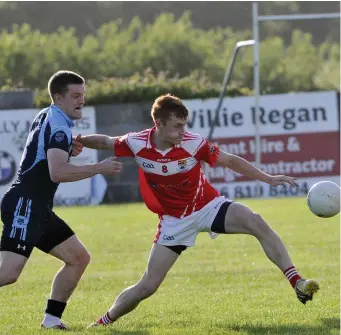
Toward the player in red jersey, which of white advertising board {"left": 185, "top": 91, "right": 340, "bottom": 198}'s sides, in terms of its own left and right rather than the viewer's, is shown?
front

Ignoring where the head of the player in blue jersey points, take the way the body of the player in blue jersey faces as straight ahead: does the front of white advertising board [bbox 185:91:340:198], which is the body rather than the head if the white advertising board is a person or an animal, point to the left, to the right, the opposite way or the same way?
to the right

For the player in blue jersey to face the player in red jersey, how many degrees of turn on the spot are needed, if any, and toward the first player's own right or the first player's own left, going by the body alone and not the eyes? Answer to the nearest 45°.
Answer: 0° — they already face them

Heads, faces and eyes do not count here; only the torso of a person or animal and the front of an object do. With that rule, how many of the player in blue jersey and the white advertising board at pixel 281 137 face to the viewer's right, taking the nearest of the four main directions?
1

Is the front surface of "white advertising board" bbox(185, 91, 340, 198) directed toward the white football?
yes

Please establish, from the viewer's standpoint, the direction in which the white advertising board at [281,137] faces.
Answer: facing the viewer

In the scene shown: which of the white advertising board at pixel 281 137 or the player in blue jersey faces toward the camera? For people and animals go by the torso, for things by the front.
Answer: the white advertising board

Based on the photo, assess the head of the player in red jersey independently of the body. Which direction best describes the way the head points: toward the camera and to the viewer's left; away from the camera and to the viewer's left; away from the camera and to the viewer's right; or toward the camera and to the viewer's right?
toward the camera and to the viewer's right

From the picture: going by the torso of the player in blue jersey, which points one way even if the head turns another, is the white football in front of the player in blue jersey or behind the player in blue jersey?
in front

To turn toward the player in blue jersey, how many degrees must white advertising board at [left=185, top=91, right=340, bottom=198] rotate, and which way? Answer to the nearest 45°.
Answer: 0° — it already faces them

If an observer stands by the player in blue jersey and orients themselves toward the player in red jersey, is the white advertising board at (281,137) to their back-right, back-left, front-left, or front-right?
front-left

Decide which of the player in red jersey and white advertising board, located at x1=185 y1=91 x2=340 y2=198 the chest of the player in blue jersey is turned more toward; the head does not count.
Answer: the player in red jersey

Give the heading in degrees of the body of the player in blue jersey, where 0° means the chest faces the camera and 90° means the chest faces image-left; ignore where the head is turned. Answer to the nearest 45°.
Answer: approximately 270°
